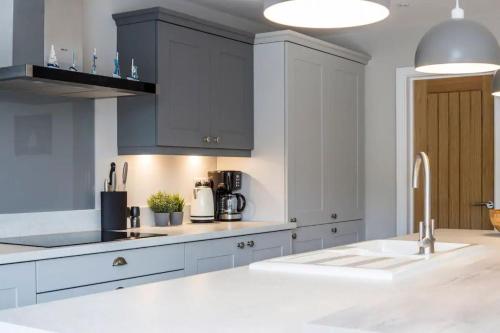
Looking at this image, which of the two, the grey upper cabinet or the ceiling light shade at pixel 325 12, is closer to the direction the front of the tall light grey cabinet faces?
the ceiling light shade

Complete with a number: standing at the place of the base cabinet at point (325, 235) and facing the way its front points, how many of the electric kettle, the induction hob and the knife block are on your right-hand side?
3

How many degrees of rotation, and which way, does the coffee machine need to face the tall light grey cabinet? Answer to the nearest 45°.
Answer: approximately 45° to its left

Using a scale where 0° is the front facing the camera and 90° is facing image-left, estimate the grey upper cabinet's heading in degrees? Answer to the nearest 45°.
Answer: approximately 315°

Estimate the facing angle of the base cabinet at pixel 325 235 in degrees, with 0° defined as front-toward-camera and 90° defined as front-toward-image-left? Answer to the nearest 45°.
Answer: approximately 315°

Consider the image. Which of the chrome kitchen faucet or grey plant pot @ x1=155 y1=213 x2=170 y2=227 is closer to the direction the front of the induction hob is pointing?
the chrome kitchen faucet

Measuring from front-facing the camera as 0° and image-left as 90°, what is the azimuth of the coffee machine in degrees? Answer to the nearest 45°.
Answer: approximately 315°

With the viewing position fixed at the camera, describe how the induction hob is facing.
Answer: facing the viewer and to the right of the viewer

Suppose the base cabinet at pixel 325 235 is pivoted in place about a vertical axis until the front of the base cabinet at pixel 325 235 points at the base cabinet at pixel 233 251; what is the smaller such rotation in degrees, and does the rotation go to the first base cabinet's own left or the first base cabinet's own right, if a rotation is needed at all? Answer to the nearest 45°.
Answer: approximately 90° to the first base cabinet's own right

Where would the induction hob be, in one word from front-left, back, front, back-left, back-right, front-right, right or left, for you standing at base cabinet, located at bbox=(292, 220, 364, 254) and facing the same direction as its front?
right

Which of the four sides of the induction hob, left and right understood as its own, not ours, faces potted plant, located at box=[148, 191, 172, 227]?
left

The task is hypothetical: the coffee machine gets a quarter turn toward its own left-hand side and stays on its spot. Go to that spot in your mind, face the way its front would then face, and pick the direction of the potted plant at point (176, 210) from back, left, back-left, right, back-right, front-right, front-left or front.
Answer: back
